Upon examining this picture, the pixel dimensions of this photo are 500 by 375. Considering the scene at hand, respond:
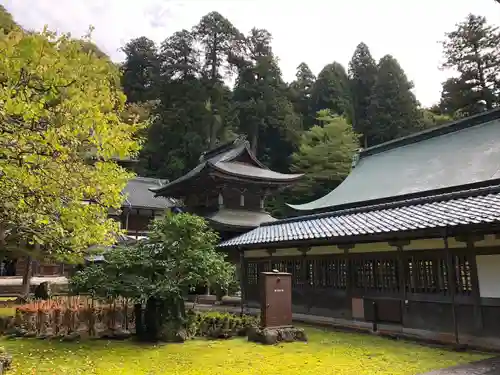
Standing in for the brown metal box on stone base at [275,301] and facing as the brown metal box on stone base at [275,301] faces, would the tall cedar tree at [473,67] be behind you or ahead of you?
behind

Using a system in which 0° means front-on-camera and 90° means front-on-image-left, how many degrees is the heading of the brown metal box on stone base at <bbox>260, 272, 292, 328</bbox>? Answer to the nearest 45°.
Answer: approximately 0°

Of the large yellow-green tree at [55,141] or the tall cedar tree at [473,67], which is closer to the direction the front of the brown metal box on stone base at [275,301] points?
the large yellow-green tree

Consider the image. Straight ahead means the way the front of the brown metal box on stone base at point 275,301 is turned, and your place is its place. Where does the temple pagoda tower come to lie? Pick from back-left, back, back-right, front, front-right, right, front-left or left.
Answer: back

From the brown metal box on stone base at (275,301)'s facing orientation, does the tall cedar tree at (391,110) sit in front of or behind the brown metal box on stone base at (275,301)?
behind

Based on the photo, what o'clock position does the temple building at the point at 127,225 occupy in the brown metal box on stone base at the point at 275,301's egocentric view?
The temple building is roughly at 5 o'clock from the brown metal box on stone base.

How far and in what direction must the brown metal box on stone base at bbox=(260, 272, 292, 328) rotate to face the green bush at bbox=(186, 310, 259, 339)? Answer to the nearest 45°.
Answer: approximately 135° to its right

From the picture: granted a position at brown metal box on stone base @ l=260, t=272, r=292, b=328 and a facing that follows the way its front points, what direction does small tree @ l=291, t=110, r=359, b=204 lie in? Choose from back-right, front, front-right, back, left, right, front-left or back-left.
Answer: back

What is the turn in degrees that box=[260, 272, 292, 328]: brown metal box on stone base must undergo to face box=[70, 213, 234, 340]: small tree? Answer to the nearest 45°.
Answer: approximately 90° to its right
